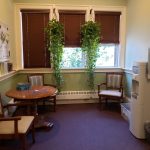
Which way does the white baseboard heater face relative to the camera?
toward the camera

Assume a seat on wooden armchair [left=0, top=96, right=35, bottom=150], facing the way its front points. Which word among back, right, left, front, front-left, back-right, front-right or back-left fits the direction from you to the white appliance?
front

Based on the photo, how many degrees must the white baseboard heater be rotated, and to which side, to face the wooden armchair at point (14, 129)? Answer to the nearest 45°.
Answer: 0° — it already faces it

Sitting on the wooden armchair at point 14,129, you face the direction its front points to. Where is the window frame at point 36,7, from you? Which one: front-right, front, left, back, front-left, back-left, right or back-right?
left

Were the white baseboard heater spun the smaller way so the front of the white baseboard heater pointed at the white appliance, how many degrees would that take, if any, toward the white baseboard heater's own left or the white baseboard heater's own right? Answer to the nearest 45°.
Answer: approximately 45° to the white baseboard heater's own left

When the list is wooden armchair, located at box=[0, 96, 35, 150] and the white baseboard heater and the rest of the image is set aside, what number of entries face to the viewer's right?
1

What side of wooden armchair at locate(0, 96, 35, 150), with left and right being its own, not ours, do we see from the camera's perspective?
right

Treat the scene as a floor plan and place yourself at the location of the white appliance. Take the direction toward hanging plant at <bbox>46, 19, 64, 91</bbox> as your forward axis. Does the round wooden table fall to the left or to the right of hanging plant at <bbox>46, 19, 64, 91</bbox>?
left

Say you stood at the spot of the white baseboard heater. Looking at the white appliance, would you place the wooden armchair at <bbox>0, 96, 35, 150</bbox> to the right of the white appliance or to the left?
right

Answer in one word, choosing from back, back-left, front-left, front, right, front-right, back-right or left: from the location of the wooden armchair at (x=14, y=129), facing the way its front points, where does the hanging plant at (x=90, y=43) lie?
front-left

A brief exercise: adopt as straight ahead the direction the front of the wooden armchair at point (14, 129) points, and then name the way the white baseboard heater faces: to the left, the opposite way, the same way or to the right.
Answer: to the right

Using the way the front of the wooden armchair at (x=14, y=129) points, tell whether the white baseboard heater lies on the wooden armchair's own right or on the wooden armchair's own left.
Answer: on the wooden armchair's own left
